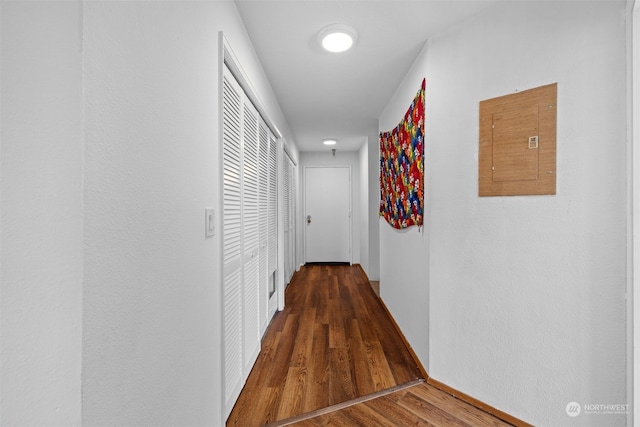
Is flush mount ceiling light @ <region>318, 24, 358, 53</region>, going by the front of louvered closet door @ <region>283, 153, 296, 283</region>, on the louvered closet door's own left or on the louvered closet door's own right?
on the louvered closet door's own right

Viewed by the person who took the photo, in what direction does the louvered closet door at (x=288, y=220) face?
facing to the right of the viewer

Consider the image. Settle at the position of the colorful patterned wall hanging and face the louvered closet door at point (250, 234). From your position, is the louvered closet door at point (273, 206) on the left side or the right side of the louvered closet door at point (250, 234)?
right

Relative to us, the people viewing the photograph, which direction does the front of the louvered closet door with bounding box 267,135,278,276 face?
facing to the right of the viewer

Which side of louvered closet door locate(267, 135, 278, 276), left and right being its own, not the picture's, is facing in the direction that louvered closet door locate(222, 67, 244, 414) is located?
right

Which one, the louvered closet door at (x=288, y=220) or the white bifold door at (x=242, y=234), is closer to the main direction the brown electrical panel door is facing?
the white bifold door

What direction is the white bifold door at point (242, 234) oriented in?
to the viewer's right

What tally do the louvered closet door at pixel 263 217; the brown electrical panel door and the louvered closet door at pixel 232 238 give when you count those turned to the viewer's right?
2

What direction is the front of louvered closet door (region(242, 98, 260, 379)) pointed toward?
to the viewer's right

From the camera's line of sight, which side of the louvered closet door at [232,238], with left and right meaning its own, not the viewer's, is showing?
right
